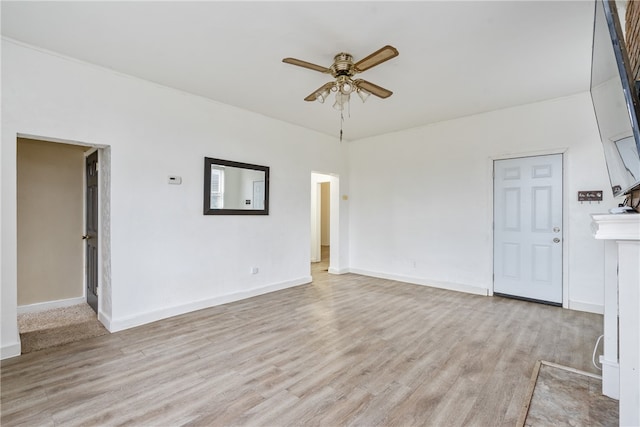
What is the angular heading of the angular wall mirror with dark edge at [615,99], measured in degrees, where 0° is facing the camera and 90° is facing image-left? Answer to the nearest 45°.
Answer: approximately 90°

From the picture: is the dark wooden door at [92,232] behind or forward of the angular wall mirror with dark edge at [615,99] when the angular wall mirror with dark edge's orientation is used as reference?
forward

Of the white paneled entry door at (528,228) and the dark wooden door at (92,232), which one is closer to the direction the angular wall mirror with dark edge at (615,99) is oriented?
the dark wooden door

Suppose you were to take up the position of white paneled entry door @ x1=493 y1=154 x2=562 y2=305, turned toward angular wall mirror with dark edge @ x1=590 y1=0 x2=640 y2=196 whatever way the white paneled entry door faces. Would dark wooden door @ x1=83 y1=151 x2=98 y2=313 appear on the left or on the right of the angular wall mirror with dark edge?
right

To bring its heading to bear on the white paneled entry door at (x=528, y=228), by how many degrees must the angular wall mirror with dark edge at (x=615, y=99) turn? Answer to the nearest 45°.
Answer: approximately 90° to its right
